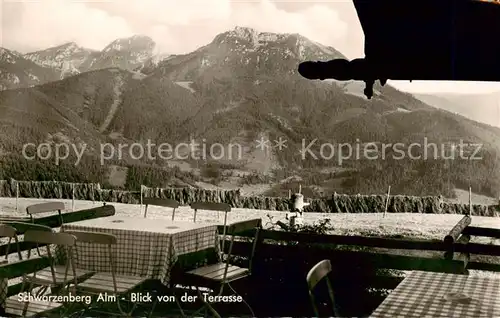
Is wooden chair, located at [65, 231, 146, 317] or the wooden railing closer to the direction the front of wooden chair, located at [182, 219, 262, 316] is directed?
the wooden chair

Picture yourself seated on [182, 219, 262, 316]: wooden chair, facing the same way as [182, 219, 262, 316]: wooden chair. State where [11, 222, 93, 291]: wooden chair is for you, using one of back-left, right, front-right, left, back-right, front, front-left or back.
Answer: front-right

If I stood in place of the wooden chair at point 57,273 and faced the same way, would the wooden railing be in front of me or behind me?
in front

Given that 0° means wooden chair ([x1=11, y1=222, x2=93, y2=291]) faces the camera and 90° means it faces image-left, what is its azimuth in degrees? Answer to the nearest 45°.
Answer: approximately 315°

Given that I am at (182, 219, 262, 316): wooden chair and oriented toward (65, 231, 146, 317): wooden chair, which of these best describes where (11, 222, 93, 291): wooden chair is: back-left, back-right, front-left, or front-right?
front-right

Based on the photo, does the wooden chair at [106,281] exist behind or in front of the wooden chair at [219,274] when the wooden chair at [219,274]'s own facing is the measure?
in front

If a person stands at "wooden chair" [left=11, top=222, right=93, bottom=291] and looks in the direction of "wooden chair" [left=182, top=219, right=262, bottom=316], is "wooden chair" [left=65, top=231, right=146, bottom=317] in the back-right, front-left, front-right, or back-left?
front-right

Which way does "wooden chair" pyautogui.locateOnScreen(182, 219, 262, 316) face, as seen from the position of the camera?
facing the viewer and to the left of the viewer

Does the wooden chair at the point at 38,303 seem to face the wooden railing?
no

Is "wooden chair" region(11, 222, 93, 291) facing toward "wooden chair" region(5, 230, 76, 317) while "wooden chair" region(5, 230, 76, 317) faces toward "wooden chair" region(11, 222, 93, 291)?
no

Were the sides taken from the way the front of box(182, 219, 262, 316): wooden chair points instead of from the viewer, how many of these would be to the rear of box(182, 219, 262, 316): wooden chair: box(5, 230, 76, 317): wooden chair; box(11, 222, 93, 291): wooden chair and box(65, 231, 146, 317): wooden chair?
0

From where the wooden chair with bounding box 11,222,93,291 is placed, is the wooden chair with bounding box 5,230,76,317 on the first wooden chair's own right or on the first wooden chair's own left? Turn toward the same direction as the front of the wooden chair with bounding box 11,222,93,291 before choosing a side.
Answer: on the first wooden chair's own right
